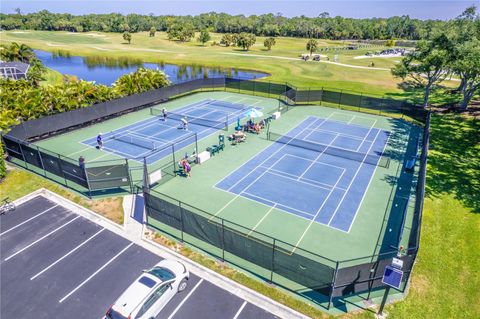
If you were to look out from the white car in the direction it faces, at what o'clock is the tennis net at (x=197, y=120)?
The tennis net is roughly at 11 o'clock from the white car.

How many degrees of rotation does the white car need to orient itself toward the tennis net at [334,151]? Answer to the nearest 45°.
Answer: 0° — it already faces it

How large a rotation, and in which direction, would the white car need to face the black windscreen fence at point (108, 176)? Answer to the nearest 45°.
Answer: approximately 45° to its left

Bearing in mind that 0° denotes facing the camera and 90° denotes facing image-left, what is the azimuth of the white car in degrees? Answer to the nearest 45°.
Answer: approximately 225°
